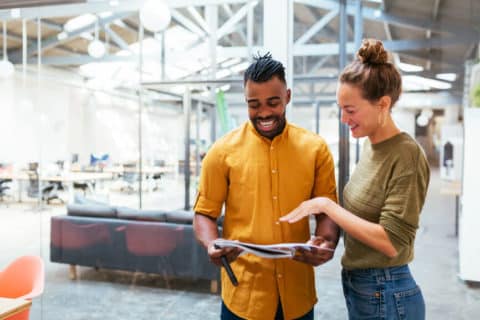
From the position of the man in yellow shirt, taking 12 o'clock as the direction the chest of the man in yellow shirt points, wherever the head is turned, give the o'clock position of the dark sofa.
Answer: The dark sofa is roughly at 5 o'clock from the man in yellow shirt.

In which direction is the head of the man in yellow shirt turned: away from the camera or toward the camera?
toward the camera

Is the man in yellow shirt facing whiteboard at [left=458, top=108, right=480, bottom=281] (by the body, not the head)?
no

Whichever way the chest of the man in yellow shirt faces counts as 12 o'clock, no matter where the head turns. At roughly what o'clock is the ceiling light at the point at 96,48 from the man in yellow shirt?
The ceiling light is roughly at 5 o'clock from the man in yellow shirt.

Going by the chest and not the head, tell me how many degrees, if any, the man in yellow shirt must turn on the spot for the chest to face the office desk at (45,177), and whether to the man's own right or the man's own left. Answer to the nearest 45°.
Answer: approximately 135° to the man's own right

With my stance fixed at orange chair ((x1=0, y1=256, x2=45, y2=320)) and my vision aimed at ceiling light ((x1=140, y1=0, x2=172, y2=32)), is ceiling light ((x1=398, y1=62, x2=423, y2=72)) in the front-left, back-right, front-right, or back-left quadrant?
front-right

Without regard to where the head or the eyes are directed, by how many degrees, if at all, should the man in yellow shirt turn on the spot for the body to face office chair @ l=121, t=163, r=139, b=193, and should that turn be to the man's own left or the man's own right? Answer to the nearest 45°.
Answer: approximately 135° to the man's own right

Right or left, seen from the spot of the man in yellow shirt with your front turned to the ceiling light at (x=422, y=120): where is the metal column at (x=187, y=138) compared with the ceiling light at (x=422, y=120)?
left

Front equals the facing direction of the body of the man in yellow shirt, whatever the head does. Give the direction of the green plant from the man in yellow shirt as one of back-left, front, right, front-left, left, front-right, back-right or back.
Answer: back-left

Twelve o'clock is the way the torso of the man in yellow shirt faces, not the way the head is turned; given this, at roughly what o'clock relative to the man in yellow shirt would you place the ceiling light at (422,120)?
The ceiling light is roughly at 7 o'clock from the man in yellow shirt.

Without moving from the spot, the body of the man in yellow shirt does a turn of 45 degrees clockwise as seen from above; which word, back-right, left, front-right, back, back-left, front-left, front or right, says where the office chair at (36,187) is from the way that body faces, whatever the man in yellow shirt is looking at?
right

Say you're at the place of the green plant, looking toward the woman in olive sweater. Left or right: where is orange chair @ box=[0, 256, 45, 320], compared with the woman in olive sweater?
right

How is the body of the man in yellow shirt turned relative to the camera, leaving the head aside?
toward the camera

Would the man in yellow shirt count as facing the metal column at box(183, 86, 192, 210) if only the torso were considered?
no

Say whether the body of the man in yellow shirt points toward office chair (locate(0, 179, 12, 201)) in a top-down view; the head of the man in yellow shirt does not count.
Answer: no
